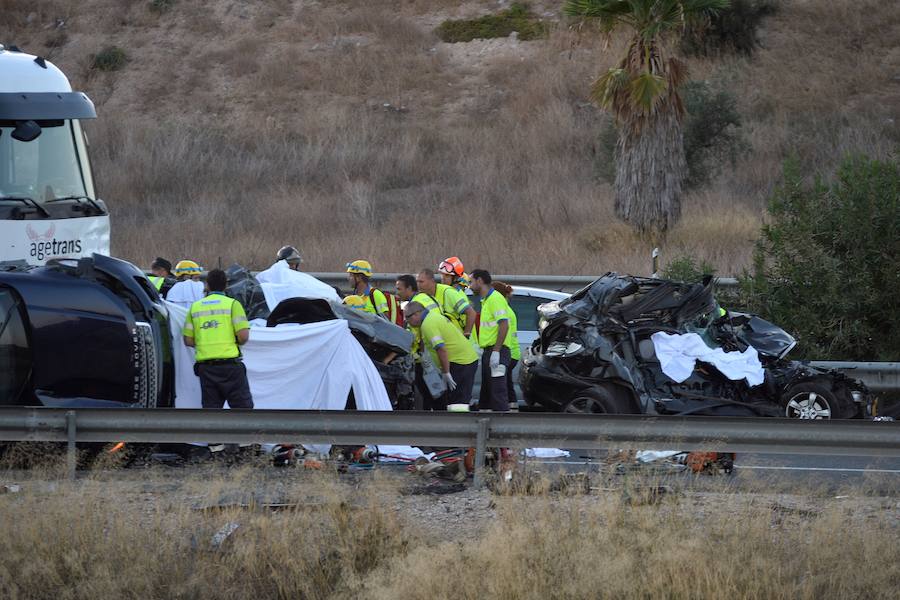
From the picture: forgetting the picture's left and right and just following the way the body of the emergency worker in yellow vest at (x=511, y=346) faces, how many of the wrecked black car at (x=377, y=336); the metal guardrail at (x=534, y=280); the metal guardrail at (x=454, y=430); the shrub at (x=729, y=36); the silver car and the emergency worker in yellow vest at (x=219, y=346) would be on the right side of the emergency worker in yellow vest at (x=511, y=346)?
3

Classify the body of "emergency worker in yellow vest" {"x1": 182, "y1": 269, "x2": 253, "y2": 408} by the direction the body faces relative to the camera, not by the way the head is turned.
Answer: away from the camera

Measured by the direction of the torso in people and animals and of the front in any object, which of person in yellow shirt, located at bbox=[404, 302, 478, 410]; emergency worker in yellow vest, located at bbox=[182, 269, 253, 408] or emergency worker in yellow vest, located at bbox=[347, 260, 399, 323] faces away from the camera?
emergency worker in yellow vest, located at bbox=[182, 269, 253, 408]

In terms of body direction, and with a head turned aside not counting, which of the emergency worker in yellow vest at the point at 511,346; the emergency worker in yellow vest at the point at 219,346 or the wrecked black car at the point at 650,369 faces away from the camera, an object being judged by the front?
the emergency worker in yellow vest at the point at 219,346

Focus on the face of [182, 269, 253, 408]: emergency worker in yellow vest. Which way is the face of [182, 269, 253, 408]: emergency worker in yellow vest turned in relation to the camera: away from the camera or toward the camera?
away from the camera

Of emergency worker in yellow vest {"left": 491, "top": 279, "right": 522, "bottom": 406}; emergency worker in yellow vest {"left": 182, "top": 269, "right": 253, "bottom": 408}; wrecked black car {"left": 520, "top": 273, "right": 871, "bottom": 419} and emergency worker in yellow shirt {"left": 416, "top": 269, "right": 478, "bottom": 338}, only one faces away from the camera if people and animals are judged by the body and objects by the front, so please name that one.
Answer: emergency worker in yellow vest {"left": 182, "top": 269, "right": 253, "bottom": 408}

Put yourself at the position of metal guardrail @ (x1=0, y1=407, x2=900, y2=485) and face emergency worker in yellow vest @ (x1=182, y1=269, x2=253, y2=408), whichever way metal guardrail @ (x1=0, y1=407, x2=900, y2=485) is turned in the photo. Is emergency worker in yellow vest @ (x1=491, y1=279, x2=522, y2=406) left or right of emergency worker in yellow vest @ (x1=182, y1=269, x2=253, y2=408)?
right

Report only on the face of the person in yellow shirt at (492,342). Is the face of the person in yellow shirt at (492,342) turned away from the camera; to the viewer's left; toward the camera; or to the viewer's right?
to the viewer's left

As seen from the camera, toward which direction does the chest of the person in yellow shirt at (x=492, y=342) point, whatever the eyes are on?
to the viewer's left

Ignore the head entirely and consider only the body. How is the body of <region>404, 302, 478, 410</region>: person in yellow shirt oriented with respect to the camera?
to the viewer's left
